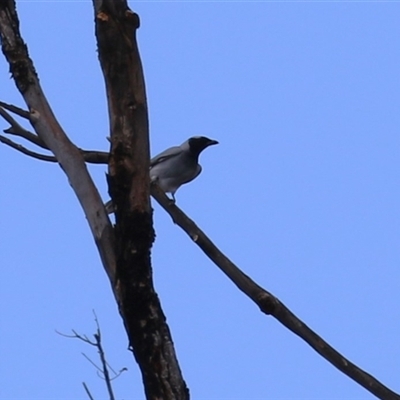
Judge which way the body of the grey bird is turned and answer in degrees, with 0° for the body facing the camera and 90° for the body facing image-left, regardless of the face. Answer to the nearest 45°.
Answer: approximately 270°
